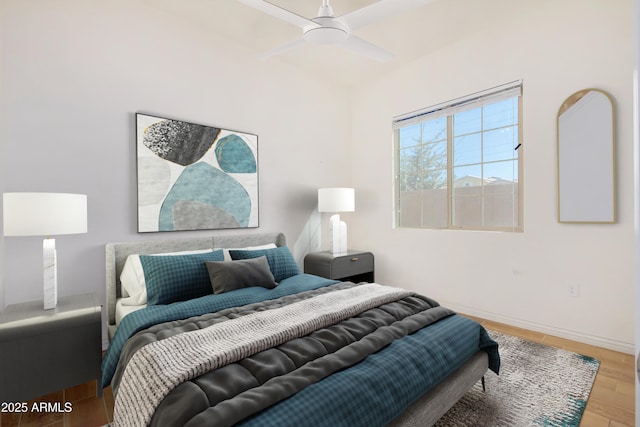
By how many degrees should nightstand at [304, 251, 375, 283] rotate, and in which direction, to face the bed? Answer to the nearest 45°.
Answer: approximately 45° to its right

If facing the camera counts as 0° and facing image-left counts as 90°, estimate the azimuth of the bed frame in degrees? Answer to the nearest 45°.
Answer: approximately 315°

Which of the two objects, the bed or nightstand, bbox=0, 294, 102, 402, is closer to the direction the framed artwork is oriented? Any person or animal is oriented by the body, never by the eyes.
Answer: the bed

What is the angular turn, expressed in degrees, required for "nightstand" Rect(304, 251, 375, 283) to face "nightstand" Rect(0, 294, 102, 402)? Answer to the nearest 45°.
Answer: approximately 90° to its right

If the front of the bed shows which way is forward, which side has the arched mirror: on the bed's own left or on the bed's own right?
on the bed's own left

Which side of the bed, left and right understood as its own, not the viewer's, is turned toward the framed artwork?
back

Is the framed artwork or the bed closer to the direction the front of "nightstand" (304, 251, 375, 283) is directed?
the bed

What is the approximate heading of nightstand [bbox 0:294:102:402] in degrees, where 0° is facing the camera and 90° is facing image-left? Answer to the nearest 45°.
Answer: approximately 315°

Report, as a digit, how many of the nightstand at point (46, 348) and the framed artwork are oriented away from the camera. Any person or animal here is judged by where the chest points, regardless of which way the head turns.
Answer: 0

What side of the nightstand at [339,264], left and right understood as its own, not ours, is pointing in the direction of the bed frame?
right
